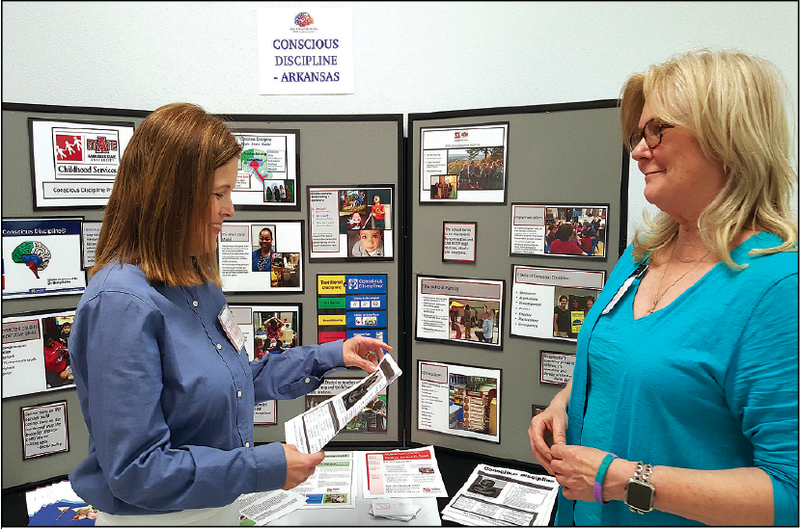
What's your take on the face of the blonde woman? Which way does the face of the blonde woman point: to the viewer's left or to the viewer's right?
to the viewer's left

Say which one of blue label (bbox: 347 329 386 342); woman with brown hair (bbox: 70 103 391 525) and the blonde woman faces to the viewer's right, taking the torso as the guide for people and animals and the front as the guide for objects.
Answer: the woman with brown hair

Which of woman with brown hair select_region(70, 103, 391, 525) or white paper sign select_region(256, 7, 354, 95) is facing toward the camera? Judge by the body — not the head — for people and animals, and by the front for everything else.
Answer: the white paper sign

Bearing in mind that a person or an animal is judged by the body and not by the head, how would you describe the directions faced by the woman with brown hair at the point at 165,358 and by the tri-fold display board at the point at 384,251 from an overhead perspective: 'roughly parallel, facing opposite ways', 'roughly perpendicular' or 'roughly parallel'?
roughly perpendicular

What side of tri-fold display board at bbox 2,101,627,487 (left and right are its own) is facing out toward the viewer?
front

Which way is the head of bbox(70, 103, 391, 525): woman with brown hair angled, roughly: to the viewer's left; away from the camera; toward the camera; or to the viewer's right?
to the viewer's right

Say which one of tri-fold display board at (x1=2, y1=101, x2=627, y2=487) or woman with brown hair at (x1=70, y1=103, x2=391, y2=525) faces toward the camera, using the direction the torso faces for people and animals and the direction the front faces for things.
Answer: the tri-fold display board

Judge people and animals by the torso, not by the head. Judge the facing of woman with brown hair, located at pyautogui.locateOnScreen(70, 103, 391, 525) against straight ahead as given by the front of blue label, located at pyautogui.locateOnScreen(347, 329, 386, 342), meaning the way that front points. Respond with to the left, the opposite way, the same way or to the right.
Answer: to the left

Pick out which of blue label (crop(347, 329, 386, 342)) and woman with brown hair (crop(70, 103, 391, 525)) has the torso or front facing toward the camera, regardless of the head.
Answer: the blue label

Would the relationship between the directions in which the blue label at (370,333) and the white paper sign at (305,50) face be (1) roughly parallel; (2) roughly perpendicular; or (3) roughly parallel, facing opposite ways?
roughly parallel

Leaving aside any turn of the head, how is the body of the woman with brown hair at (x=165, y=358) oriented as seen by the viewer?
to the viewer's right
